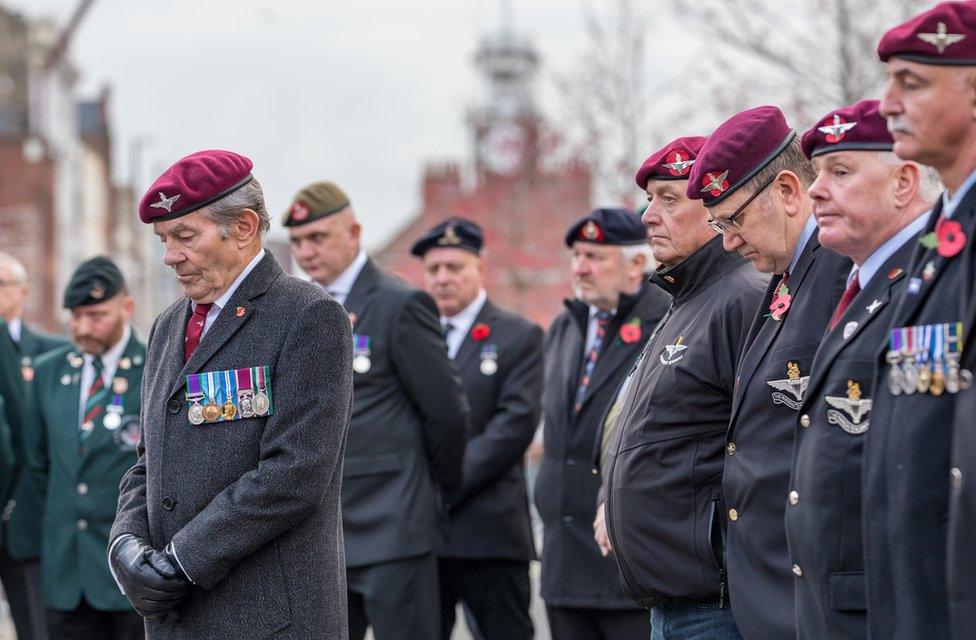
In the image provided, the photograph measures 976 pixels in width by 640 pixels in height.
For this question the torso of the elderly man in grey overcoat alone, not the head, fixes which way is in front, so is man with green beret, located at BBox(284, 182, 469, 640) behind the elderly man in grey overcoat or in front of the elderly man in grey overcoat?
behind

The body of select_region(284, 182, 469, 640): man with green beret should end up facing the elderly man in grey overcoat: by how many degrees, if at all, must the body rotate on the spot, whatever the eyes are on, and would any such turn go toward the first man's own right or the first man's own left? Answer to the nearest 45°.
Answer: approximately 45° to the first man's own left

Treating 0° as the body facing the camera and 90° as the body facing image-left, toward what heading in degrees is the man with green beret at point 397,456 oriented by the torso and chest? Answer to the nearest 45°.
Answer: approximately 45°

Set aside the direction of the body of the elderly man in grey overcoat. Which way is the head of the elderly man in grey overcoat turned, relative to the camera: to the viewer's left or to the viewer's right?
to the viewer's left

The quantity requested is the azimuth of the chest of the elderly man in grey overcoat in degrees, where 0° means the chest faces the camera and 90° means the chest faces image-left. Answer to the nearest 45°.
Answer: approximately 45°
